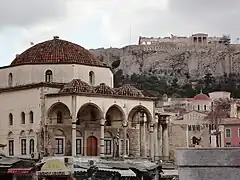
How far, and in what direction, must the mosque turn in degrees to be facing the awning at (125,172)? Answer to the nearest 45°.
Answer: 0° — it already faces it

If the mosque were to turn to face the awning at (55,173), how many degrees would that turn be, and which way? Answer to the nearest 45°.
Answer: approximately 45° to its right

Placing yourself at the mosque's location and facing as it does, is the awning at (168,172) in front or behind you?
in front

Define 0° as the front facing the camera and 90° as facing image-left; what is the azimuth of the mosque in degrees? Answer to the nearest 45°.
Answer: approximately 315°
